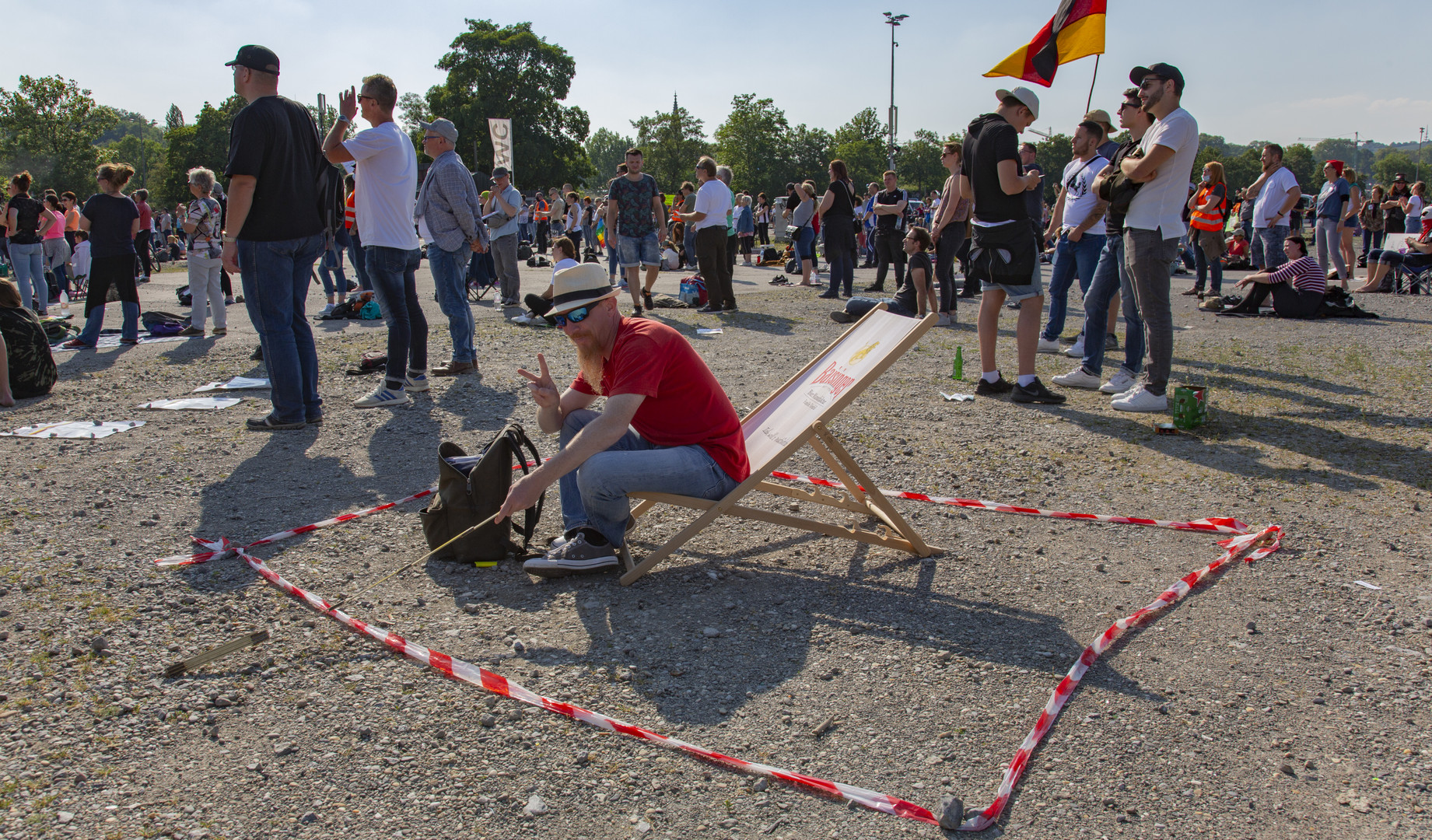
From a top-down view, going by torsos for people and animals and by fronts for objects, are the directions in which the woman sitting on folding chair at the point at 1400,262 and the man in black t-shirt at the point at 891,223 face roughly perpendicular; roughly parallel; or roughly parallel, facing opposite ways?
roughly perpendicular

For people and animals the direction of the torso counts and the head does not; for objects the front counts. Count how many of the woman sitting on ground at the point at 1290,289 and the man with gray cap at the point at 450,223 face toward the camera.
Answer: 0

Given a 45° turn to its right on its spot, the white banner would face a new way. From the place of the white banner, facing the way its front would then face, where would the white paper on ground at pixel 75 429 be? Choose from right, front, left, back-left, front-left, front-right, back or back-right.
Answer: front-left

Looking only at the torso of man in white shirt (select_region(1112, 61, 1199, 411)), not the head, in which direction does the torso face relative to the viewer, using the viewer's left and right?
facing to the left of the viewer

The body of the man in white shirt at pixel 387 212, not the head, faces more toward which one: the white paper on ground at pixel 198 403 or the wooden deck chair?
the white paper on ground

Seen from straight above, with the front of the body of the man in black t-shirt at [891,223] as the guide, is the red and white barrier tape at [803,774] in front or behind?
in front

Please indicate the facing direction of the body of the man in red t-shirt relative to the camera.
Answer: to the viewer's left

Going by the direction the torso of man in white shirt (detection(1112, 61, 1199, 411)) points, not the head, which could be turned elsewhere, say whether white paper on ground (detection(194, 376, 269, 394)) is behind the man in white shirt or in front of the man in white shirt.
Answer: in front

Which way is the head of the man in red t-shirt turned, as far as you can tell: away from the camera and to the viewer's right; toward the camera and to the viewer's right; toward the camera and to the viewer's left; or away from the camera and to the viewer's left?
toward the camera and to the viewer's left

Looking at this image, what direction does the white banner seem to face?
toward the camera

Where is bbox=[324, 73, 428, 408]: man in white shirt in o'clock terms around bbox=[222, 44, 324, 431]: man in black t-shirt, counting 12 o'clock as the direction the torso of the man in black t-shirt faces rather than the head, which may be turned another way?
The man in white shirt is roughly at 3 o'clock from the man in black t-shirt.

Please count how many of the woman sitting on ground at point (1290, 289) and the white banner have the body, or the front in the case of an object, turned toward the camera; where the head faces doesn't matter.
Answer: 1
